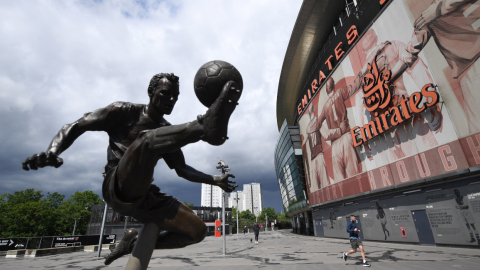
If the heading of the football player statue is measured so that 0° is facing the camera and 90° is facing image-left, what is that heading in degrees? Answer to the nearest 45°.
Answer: approximately 315°

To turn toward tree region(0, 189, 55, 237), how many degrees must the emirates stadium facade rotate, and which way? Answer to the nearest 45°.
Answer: approximately 45° to its right

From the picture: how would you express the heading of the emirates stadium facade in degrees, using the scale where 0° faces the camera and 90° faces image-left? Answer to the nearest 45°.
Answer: approximately 45°

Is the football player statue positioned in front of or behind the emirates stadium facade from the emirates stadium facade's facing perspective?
in front

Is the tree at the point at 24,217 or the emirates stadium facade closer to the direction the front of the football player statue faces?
the emirates stadium facade

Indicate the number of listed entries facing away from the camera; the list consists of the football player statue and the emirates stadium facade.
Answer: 0

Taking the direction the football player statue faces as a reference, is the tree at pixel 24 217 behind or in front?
behind

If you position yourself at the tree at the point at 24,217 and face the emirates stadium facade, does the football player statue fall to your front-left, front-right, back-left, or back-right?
front-right
